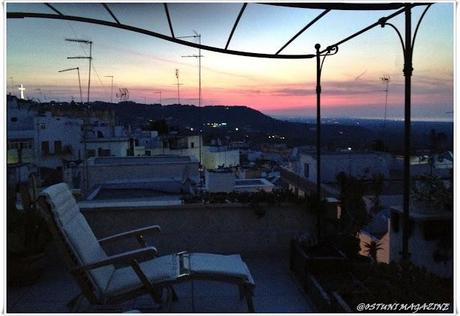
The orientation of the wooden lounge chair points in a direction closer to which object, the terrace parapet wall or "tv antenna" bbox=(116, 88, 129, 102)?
the terrace parapet wall

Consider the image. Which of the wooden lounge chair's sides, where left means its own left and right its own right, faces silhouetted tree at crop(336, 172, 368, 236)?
front

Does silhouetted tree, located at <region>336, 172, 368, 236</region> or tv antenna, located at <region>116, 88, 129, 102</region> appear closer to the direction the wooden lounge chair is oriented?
the silhouetted tree

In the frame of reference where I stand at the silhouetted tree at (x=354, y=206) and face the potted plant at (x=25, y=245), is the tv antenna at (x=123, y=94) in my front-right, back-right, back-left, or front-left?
back-right

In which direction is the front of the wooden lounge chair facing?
to the viewer's right

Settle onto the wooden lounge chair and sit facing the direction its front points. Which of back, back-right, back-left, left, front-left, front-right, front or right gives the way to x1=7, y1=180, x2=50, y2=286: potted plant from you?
back-left

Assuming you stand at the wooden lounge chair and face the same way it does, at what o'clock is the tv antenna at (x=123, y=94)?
The tv antenna is roughly at 9 o'clock from the wooden lounge chair.

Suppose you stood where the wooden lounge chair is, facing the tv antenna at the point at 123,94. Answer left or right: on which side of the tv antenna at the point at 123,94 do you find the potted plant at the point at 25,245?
left

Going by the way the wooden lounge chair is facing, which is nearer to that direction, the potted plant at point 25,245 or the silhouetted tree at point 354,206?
the silhouetted tree
